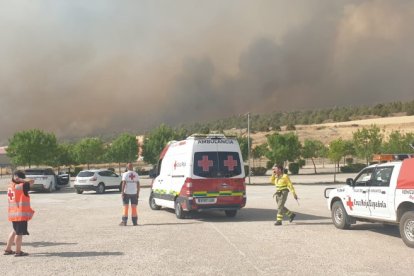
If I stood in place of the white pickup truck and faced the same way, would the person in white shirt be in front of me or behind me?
in front

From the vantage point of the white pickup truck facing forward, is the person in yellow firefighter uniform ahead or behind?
ahead

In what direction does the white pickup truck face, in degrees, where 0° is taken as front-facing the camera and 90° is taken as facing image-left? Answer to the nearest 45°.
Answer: approximately 135°

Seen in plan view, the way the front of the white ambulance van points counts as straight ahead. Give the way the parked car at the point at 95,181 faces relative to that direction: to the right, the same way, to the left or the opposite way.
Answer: to the right

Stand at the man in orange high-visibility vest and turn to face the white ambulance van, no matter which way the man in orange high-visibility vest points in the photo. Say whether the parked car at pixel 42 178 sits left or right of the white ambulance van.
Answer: left
